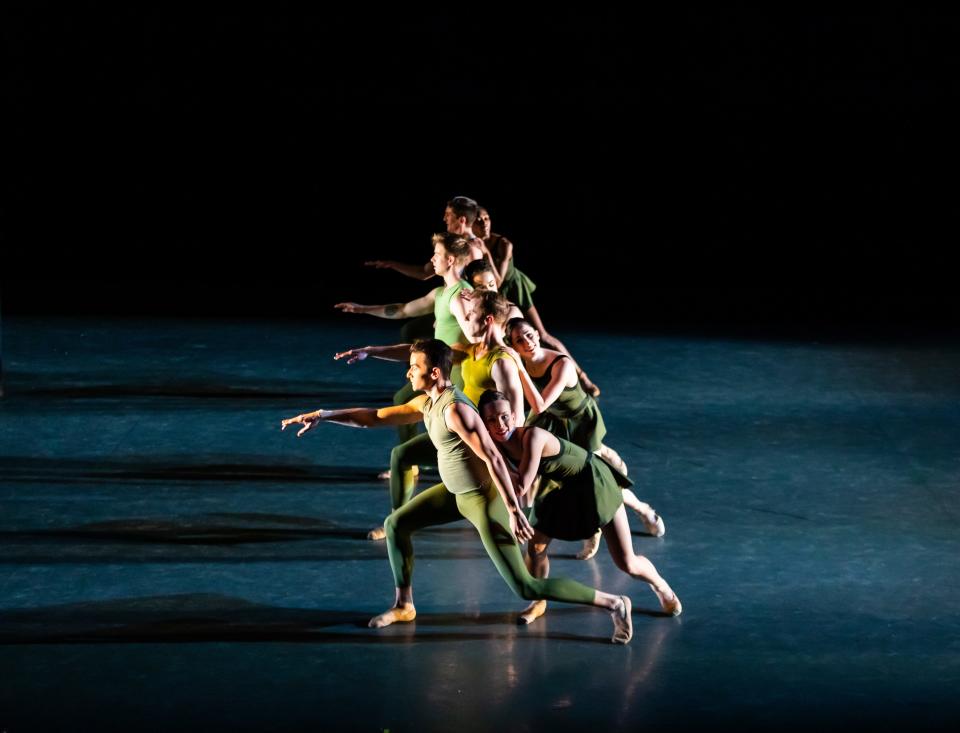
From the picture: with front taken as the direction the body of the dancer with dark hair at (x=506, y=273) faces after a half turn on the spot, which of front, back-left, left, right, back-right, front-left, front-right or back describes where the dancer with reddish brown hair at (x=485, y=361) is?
back-right

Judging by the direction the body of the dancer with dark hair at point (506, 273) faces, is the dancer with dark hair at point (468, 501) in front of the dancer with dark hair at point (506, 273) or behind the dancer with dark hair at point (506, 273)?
in front

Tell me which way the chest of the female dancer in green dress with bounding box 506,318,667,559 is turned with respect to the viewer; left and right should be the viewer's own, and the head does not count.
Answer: facing the viewer and to the left of the viewer

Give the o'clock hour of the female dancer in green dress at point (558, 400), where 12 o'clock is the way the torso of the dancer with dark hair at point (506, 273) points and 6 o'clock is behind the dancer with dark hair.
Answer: The female dancer in green dress is roughly at 10 o'clock from the dancer with dark hair.

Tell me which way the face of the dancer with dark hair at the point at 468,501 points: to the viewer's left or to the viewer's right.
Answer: to the viewer's left

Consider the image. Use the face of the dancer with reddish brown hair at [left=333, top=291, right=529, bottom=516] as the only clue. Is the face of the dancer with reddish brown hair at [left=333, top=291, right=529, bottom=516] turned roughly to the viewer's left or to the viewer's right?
to the viewer's left

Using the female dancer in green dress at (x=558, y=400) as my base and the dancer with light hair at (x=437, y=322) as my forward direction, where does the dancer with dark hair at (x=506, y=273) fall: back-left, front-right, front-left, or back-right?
front-right

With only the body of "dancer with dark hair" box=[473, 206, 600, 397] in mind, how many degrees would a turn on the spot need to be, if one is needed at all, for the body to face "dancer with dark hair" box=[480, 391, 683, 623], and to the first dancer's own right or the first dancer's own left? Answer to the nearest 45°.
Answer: approximately 45° to the first dancer's own left

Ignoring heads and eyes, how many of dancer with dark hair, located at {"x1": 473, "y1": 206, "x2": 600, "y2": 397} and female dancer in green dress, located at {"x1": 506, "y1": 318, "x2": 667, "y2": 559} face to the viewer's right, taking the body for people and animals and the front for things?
0

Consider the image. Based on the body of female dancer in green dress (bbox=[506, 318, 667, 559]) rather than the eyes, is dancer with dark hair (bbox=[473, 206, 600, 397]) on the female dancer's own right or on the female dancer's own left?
on the female dancer's own right
